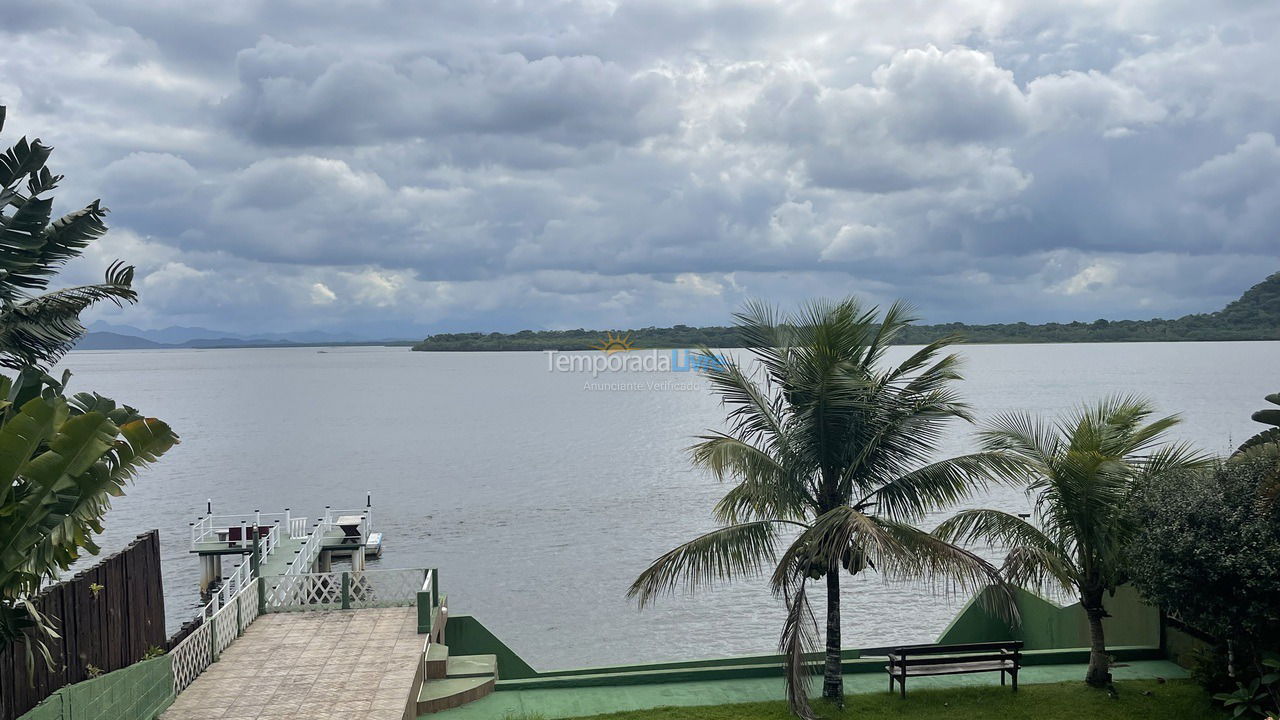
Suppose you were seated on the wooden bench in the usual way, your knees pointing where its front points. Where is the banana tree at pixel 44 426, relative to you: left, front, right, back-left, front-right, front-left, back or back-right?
back-left

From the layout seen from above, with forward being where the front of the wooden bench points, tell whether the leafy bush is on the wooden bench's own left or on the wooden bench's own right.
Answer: on the wooden bench's own right

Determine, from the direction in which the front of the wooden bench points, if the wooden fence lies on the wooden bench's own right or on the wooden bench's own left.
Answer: on the wooden bench's own left

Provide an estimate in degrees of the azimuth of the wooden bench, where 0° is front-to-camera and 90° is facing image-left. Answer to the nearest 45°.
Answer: approximately 180°

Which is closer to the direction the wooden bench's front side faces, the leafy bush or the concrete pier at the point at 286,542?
the concrete pier

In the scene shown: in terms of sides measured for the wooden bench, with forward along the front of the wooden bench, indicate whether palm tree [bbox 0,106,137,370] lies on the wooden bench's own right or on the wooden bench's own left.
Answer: on the wooden bench's own left
